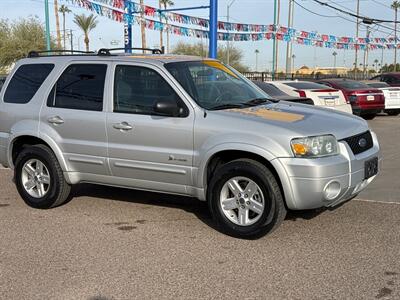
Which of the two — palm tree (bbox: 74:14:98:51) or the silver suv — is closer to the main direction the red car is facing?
the palm tree

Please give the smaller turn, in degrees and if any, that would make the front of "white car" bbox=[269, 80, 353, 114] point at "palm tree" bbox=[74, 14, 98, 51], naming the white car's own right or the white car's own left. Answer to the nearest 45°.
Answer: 0° — it already faces it

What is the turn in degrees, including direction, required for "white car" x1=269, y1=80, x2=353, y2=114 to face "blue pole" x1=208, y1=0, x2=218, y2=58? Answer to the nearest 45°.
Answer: approximately 45° to its left

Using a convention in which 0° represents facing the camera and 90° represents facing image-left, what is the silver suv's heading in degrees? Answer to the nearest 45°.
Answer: approximately 315°

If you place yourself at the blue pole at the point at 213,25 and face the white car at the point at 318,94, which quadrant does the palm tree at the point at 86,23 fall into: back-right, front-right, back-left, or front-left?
back-left

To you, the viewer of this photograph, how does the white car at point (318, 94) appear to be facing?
facing away from the viewer and to the left of the viewer

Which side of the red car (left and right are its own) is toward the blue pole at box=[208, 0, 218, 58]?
left

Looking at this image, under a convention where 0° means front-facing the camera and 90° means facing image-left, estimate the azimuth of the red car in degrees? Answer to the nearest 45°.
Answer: approximately 135°

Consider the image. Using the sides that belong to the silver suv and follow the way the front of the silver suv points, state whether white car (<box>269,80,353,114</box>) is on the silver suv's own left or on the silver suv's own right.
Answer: on the silver suv's own left

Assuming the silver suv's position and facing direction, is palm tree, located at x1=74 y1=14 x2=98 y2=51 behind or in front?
behind

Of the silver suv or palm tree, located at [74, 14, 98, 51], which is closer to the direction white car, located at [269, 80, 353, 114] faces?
the palm tree

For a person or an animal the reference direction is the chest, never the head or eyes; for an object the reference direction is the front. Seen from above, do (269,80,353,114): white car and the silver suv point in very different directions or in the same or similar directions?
very different directions

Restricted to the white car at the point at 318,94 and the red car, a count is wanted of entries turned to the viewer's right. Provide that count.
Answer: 0
